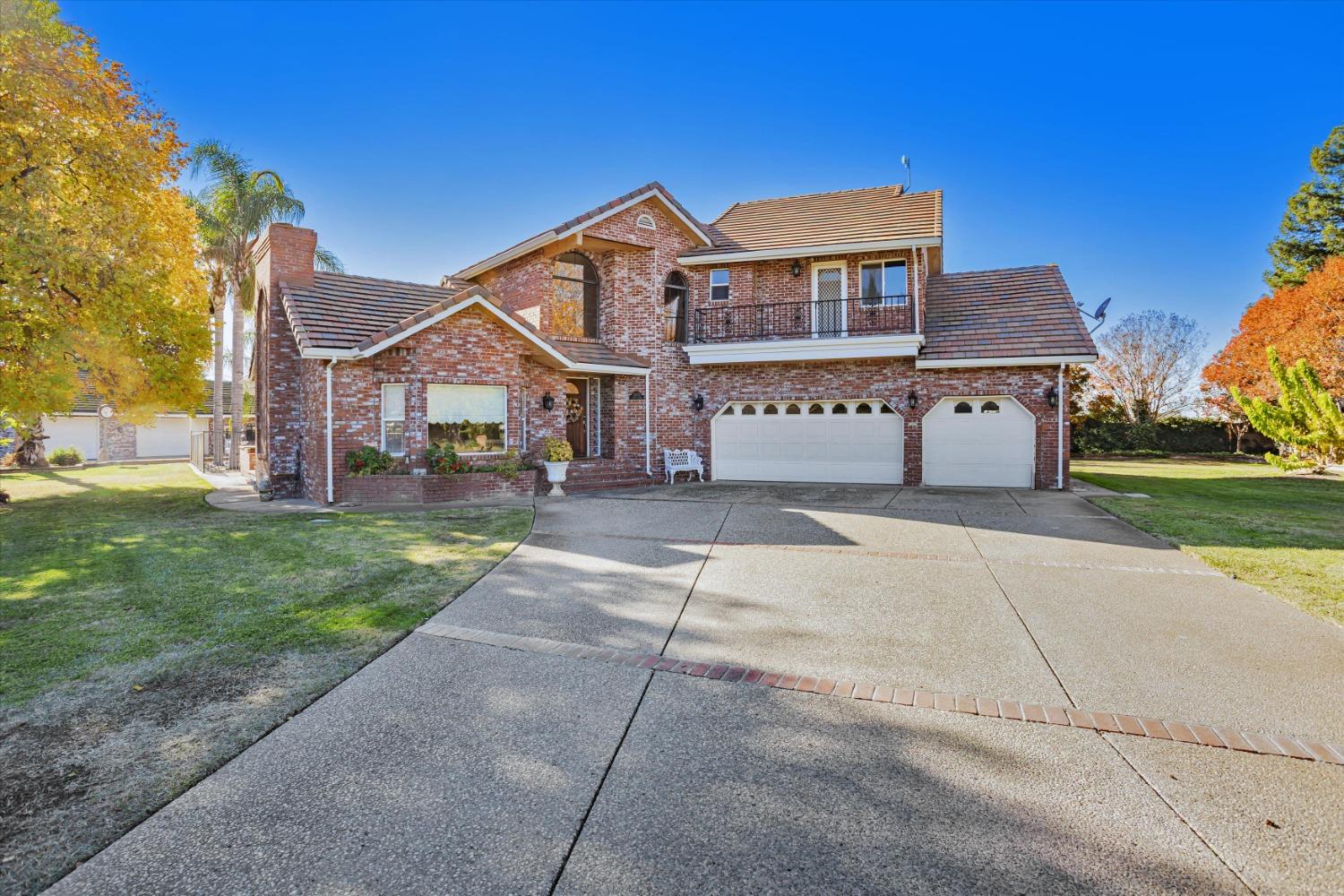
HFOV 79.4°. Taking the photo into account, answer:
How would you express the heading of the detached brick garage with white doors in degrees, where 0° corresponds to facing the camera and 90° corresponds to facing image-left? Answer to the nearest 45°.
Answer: approximately 0°

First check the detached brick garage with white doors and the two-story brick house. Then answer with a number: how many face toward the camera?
2

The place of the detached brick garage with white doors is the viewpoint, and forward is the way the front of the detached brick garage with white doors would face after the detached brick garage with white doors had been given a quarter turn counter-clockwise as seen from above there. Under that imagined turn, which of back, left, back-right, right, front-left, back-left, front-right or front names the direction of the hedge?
front-right

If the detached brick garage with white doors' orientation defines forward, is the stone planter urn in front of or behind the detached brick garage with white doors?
in front

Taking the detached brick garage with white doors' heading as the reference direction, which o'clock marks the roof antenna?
The roof antenna is roughly at 11 o'clock from the detached brick garage with white doors.

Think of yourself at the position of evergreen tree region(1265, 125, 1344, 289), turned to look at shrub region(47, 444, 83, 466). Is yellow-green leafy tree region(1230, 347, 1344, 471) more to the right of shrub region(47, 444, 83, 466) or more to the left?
left

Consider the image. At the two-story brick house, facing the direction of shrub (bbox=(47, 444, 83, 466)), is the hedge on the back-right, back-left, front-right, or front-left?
back-right

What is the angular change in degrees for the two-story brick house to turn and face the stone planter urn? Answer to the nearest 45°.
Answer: approximately 45° to its right

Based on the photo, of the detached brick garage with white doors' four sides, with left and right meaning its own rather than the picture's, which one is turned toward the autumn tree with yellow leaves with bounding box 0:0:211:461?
front

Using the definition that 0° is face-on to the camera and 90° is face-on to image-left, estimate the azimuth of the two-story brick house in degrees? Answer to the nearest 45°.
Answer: approximately 0°
